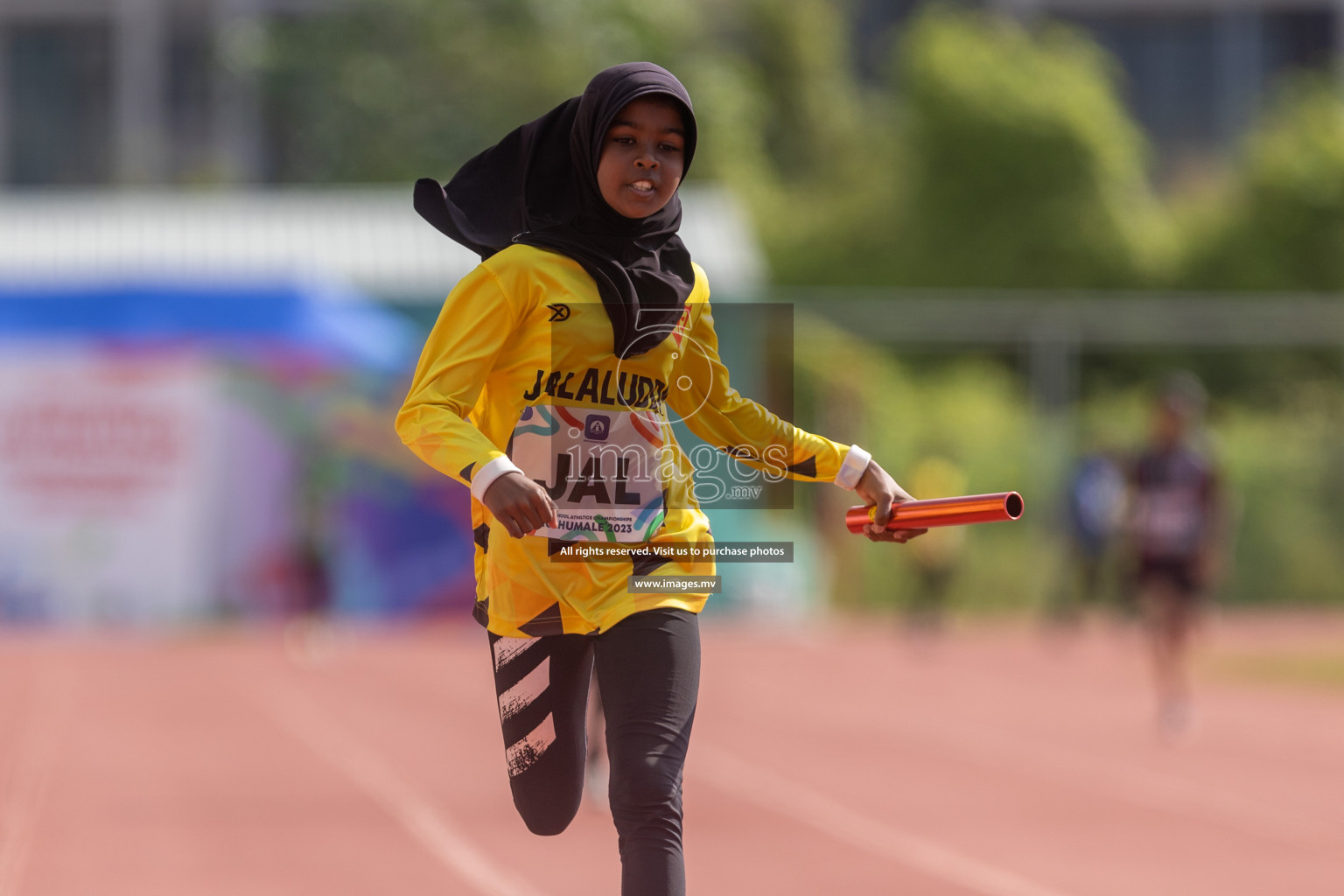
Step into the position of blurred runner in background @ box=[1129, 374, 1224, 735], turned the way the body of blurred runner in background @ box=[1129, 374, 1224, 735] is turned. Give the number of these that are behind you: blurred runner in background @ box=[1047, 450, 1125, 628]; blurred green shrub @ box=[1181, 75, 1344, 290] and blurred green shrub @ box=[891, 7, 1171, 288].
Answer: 3

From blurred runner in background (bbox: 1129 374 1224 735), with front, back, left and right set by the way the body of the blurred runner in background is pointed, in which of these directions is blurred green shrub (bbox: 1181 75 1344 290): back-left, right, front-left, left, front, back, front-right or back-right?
back

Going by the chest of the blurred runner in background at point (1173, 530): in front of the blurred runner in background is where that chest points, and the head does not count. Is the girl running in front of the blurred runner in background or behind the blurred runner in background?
in front

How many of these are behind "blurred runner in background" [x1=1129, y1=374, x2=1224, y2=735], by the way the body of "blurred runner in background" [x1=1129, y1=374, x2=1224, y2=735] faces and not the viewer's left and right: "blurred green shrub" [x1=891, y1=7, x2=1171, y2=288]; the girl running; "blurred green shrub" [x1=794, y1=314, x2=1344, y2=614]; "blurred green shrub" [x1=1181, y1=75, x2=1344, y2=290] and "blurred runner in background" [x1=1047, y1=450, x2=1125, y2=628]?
4

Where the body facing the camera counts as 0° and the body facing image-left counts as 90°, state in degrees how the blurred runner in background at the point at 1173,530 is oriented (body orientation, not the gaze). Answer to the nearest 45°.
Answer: approximately 0°

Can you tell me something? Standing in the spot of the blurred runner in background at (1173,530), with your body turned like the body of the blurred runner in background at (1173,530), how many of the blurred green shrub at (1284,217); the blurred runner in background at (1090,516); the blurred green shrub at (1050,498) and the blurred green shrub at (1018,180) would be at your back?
4

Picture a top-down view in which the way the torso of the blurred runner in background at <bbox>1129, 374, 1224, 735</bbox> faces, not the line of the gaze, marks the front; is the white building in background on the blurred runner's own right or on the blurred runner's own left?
on the blurred runner's own right

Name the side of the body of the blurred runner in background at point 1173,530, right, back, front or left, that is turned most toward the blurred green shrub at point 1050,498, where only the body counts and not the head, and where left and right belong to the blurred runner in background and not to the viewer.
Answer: back

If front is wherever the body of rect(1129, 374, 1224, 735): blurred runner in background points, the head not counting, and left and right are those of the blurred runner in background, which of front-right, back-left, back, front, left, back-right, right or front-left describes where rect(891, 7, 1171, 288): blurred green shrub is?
back

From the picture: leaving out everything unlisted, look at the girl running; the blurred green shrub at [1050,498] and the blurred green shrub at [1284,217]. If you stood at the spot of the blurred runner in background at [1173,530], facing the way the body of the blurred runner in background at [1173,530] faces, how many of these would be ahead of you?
1

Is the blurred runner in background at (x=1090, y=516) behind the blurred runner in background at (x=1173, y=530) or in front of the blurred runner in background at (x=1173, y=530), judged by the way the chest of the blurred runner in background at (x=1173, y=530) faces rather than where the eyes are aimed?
behind
